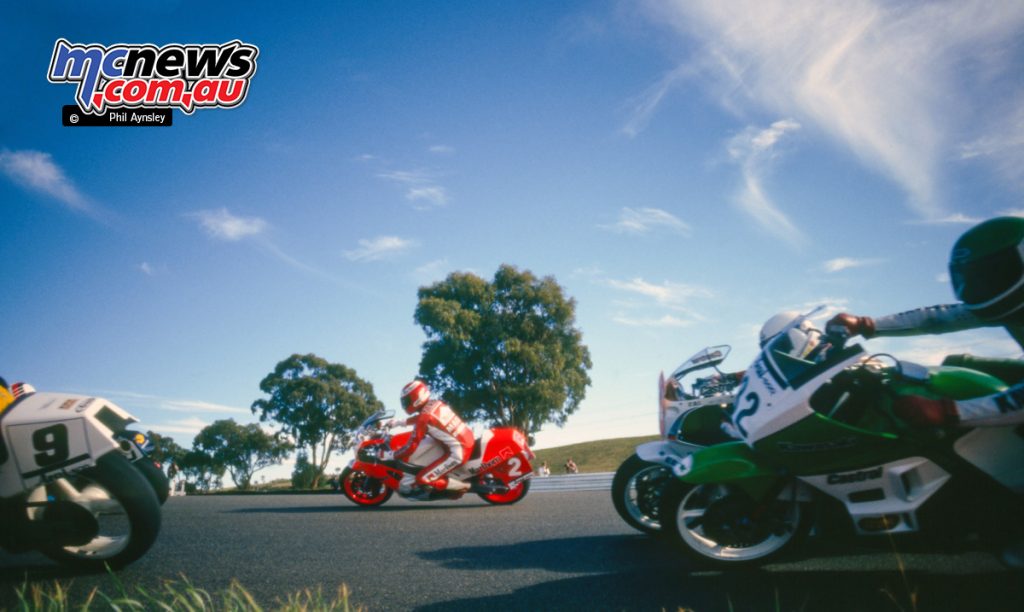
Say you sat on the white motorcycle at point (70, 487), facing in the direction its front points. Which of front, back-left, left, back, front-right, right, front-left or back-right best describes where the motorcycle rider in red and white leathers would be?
right

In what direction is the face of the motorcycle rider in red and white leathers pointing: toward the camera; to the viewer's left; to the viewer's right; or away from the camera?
to the viewer's left

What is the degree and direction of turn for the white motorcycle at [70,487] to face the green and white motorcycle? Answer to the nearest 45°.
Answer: approximately 180°

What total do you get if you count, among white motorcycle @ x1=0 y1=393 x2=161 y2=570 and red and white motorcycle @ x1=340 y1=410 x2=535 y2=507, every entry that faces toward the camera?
0

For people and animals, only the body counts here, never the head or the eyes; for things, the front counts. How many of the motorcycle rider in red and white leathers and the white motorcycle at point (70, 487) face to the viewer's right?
0

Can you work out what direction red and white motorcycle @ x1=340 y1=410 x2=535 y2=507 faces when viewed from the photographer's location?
facing to the left of the viewer

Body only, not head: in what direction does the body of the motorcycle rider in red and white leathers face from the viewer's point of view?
to the viewer's left

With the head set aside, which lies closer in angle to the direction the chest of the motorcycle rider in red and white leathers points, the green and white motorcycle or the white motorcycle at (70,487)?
the white motorcycle

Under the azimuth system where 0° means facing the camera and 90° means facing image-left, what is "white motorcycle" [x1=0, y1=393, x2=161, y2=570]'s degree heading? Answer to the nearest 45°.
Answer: approximately 135°
